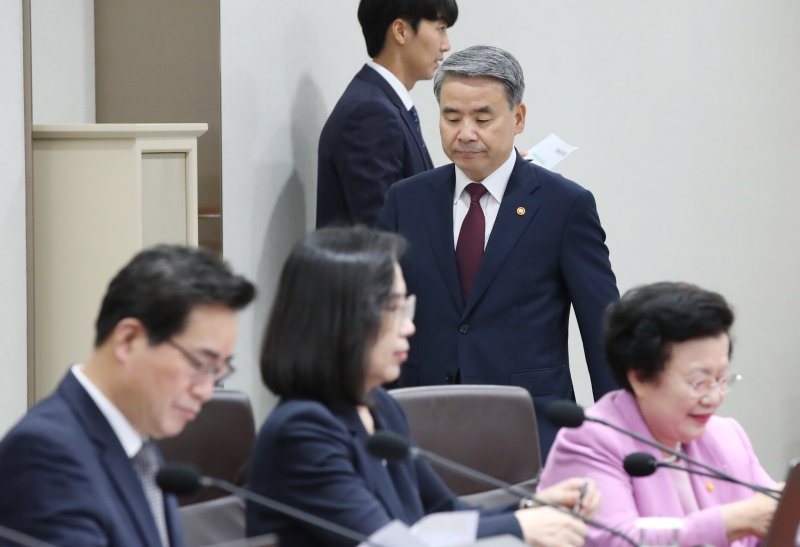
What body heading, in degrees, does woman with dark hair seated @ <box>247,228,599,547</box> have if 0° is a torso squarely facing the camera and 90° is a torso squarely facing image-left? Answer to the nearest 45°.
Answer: approximately 270°

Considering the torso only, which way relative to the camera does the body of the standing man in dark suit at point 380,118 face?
to the viewer's right

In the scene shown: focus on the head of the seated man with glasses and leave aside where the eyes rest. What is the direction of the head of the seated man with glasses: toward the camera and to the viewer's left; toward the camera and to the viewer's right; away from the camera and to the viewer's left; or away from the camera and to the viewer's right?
toward the camera and to the viewer's right

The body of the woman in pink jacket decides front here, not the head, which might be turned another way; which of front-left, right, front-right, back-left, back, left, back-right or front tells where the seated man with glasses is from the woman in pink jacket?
right

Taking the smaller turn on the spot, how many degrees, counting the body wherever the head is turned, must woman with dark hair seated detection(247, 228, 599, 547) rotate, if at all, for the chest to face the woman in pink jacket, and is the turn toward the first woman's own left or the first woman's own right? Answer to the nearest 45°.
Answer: approximately 45° to the first woman's own left

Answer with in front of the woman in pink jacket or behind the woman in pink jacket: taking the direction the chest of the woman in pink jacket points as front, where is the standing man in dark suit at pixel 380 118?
behind

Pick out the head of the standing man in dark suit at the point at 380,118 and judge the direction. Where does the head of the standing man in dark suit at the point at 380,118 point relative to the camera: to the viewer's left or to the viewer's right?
to the viewer's right

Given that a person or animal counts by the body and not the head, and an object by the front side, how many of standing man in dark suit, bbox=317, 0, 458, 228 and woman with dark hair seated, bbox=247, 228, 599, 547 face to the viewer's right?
2

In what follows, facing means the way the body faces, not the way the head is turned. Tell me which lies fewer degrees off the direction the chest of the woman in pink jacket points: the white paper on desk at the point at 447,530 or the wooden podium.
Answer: the white paper on desk

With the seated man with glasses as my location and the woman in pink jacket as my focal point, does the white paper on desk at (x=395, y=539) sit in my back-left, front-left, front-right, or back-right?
front-right
